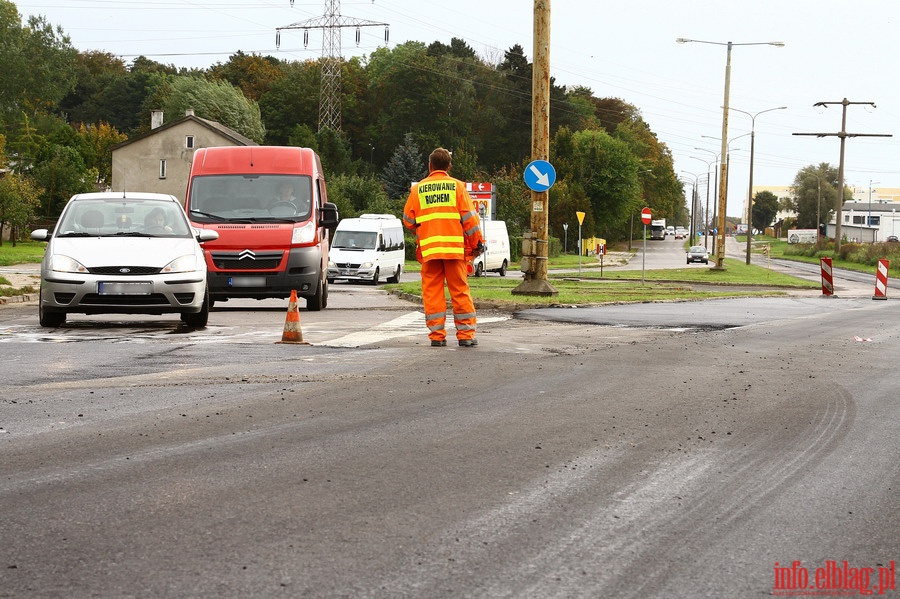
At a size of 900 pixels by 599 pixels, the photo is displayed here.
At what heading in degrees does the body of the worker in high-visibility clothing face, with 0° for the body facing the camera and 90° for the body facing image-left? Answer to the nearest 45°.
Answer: approximately 180°

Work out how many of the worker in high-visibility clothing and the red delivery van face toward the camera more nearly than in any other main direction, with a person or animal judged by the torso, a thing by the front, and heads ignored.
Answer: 1

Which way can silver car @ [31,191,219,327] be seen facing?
toward the camera

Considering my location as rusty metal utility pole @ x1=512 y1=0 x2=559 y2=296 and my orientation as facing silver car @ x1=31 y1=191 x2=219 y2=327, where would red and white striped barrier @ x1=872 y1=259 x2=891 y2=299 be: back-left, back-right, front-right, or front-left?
back-left

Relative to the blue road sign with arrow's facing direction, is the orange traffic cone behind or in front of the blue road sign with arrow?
in front

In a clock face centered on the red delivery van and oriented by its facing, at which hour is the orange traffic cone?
The orange traffic cone is roughly at 12 o'clock from the red delivery van.

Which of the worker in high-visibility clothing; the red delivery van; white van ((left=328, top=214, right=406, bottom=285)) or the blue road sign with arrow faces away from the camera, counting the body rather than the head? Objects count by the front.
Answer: the worker in high-visibility clothing

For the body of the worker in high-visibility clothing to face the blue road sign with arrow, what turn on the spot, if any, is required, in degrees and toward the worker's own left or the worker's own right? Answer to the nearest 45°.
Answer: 0° — they already face it

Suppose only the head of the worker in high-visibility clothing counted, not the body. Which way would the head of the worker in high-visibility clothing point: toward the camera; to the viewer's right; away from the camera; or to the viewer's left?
away from the camera

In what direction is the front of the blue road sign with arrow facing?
toward the camera

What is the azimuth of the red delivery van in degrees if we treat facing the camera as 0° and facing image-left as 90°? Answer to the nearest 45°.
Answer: approximately 0°

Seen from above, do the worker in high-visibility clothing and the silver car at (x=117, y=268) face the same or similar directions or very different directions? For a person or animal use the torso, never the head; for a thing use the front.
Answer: very different directions

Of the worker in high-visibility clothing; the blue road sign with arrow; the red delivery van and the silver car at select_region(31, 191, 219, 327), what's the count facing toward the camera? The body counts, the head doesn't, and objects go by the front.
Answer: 3

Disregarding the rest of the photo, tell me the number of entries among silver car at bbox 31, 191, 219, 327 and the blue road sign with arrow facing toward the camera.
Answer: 2

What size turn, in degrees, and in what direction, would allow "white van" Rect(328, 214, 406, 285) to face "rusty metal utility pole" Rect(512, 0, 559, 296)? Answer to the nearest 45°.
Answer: approximately 45° to its left

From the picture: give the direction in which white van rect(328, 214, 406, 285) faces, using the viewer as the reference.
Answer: facing the viewer and to the left of the viewer

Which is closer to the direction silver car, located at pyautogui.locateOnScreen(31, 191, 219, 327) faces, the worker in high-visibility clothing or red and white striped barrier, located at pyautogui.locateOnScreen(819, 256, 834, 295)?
the worker in high-visibility clothing
